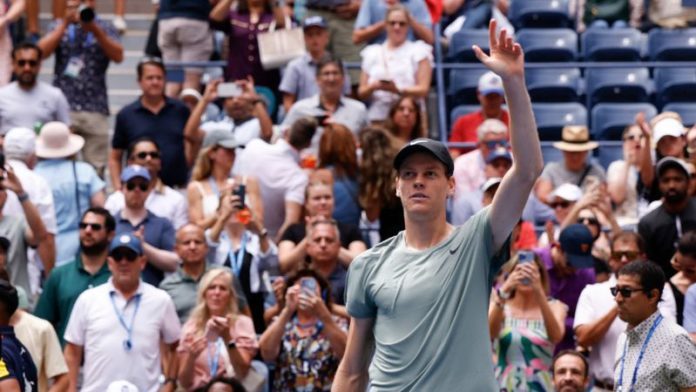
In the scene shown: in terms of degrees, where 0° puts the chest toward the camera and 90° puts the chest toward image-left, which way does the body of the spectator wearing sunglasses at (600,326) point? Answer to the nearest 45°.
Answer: approximately 0°

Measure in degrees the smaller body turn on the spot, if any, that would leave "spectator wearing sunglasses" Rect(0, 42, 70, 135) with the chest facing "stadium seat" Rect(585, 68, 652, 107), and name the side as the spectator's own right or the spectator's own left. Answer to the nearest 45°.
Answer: approximately 90° to the spectator's own left

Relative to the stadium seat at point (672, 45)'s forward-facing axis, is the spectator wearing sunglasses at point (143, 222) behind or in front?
in front

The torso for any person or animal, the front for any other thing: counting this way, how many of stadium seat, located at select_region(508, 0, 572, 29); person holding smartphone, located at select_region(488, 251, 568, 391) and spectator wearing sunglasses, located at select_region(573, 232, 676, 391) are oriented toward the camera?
3

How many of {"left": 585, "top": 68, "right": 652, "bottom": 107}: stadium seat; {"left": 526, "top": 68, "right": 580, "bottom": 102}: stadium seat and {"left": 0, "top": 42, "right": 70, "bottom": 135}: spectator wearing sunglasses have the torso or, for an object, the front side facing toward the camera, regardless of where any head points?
3

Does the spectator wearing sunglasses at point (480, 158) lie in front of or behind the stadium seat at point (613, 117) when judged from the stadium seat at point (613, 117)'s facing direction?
in front

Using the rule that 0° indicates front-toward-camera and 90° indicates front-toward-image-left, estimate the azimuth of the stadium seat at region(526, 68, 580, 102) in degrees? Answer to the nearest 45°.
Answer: approximately 0°
